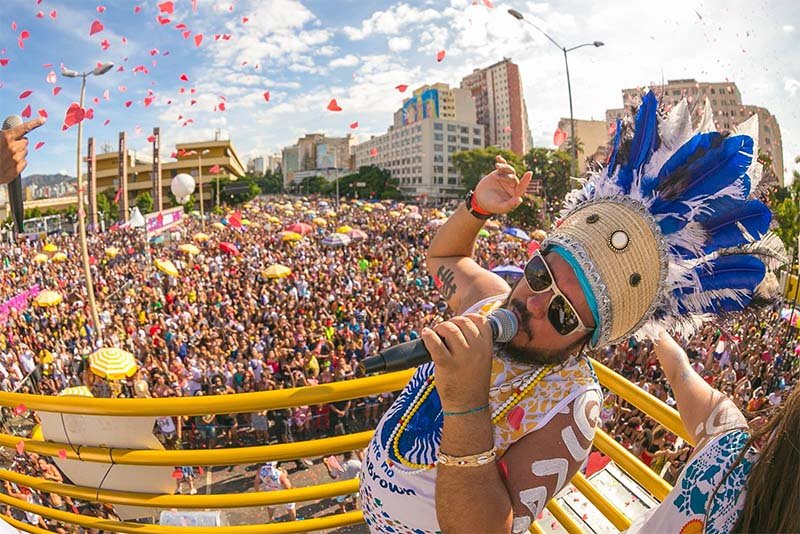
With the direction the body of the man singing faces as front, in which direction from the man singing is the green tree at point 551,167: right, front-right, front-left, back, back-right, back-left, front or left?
back-right

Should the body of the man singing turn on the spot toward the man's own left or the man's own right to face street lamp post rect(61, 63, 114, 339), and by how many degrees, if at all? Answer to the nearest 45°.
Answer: approximately 90° to the man's own right

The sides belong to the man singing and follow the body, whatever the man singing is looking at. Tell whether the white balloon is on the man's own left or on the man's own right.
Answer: on the man's own right

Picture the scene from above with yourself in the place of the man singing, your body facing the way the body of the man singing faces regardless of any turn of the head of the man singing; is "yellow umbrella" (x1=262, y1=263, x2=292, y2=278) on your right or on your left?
on your right

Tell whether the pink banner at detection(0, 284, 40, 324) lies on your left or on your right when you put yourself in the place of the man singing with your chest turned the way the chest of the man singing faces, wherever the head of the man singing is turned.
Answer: on your right

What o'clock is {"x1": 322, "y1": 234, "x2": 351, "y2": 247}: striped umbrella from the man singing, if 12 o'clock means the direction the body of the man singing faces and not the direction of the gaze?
The striped umbrella is roughly at 4 o'clock from the man singing.

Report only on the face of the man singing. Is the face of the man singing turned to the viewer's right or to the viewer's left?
to the viewer's left

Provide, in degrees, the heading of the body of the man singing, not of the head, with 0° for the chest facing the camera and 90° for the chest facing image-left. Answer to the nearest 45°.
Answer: approximately 45°
